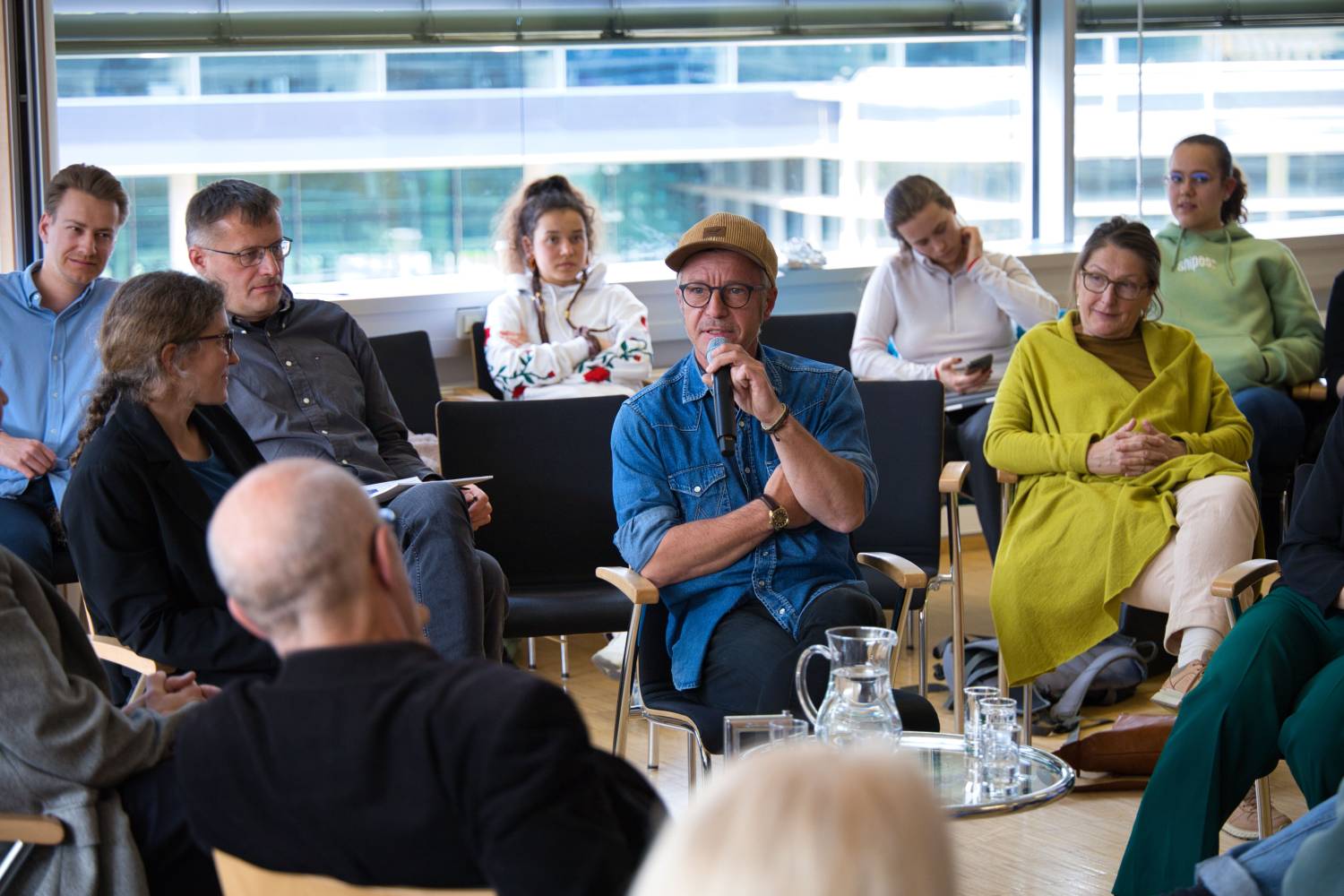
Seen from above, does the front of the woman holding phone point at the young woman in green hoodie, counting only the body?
no

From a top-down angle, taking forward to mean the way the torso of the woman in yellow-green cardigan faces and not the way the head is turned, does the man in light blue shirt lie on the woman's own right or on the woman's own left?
on the woman's own right

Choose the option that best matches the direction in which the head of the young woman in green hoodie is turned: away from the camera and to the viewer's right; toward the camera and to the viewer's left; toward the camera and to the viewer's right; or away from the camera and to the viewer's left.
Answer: toward the camera and to the viewer's left

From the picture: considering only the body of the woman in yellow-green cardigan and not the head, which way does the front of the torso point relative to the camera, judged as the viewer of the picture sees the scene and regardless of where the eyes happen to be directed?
toward the camera

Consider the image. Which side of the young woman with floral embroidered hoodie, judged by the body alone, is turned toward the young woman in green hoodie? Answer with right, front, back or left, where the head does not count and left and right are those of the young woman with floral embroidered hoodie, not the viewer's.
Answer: left

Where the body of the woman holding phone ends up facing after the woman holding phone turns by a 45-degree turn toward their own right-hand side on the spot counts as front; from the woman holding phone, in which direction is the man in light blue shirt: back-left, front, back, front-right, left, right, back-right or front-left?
front

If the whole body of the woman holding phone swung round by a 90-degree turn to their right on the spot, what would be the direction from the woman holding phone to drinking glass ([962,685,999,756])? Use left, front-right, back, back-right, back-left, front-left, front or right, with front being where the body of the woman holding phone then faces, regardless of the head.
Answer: left

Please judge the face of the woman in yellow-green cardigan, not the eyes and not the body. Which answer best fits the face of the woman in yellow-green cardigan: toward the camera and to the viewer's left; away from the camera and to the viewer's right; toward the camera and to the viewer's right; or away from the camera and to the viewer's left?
toward the camera and to the viewer's left

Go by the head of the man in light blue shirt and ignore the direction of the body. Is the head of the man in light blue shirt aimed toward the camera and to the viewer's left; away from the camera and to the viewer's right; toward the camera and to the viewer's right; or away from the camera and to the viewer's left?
toward the camera and to the viewer's right

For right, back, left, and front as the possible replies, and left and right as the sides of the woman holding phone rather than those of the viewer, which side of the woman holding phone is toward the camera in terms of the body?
front

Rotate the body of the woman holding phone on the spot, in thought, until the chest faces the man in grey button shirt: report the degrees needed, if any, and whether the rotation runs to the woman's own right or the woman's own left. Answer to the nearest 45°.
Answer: approximately 45° to the woman's own right

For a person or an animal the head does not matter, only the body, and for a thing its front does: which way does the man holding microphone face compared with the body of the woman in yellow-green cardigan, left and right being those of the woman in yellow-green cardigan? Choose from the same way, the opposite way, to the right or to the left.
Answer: the same way

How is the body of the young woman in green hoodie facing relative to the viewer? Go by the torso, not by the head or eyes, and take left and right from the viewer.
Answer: facing the viewer and to the left of the viewer

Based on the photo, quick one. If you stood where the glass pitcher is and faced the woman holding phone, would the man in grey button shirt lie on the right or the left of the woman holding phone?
left

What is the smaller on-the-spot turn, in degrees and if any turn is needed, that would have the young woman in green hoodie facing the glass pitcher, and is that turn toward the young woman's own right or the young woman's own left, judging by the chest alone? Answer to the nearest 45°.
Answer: approximately 45° to the young woman's own left

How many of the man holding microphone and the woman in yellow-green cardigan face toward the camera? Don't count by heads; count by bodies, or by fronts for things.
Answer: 2

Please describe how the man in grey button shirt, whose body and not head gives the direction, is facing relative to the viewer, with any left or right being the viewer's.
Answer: facing the viewer and to the right of the viewer

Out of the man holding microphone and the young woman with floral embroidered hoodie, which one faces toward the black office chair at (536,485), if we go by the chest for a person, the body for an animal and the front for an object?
the young woman with floral embroidered hoodie

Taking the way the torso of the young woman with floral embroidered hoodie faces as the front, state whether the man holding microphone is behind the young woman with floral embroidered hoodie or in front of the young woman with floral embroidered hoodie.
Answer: in front

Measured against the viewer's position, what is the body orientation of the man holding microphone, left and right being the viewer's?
facing the viewer
